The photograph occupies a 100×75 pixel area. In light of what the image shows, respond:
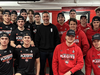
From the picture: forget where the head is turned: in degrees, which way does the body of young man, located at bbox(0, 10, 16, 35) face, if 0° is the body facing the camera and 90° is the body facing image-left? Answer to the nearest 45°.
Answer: approximately 0°

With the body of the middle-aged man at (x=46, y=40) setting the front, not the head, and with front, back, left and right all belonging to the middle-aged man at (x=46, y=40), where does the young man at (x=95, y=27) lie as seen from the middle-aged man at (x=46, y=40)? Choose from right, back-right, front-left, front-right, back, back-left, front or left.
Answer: left

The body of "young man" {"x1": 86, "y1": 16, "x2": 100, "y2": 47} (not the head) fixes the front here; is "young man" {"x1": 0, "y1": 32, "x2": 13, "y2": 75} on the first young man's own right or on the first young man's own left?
on the first young man's own right

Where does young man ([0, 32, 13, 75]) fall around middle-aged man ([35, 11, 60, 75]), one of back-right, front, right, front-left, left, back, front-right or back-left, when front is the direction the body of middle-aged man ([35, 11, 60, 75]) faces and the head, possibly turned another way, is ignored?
front-right

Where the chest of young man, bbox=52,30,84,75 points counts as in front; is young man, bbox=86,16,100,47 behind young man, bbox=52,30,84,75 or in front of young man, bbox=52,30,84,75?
behind

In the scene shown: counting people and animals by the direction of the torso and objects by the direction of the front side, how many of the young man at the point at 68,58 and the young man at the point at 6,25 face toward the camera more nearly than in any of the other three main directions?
2

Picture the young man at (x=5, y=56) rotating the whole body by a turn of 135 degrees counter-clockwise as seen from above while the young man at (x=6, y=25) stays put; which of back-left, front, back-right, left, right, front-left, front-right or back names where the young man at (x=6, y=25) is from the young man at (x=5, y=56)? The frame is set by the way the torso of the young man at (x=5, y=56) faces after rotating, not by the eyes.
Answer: front-left

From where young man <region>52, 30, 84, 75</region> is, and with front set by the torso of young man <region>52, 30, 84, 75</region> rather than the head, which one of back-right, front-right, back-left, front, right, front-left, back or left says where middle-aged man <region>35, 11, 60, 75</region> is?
back-right
